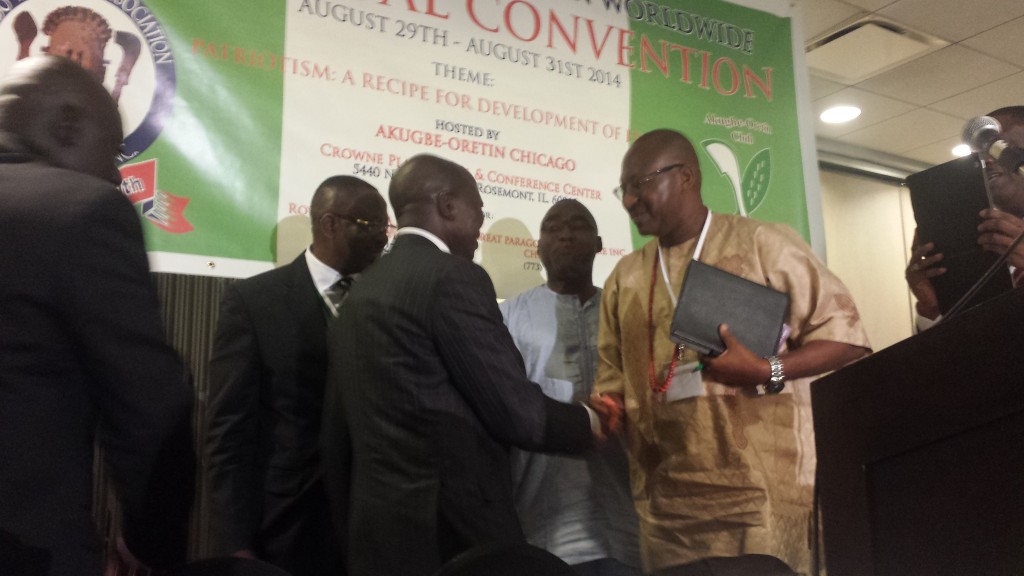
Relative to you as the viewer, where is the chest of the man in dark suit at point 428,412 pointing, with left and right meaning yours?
facing away from the viewer and to the right of the viewer

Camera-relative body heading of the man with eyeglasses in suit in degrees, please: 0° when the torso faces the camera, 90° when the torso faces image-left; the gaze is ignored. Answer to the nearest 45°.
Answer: approximately 315°

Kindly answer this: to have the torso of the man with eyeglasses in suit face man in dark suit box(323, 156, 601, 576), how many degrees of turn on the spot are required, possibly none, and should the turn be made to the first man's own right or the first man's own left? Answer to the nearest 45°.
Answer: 0° — they already face them

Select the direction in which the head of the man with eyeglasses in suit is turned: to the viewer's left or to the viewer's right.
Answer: to the viewer's right

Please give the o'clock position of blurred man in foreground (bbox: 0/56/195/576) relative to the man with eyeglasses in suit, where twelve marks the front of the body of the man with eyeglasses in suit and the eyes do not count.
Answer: The blurred man in foreground is roughly at 2 o'clock from the man with eyeglasses in suit.

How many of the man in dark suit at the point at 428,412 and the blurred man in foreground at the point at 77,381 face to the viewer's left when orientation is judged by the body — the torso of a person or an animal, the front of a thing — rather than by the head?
0

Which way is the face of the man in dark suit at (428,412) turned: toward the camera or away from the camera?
away from the camera

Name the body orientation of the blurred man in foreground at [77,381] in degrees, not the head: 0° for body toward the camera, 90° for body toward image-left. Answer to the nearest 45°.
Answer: approximately 225°

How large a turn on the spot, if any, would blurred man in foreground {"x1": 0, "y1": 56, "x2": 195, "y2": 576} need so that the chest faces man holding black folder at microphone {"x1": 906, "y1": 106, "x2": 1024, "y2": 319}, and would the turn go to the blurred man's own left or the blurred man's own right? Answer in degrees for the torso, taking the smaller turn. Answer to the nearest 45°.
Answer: approximately 45° to the blurred man's own right

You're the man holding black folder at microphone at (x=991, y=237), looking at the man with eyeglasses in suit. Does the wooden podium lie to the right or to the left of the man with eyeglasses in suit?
left
